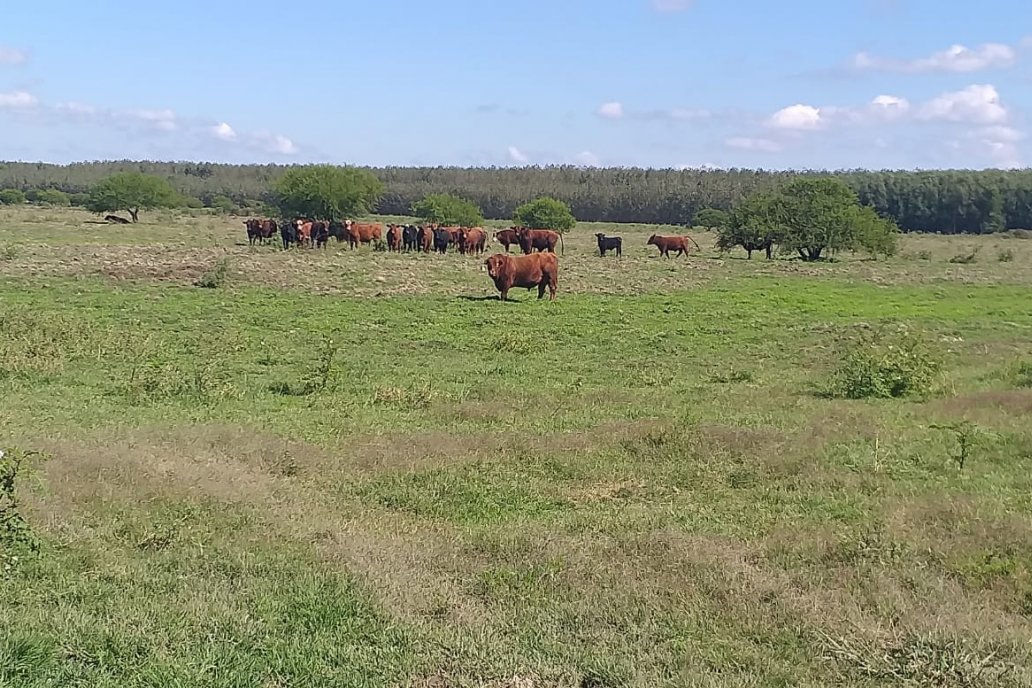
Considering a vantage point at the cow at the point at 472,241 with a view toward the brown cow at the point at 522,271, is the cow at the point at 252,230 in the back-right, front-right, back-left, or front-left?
back-right

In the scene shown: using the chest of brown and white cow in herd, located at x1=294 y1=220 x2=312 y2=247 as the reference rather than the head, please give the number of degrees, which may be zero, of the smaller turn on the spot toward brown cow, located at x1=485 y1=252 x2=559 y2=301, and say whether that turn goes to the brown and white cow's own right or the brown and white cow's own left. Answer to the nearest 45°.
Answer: approximately 45° to the brown and white cow's own left

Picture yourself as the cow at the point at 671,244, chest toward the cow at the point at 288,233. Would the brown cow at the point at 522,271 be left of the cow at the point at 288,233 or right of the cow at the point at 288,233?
left

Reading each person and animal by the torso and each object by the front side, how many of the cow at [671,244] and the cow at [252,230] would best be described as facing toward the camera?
1

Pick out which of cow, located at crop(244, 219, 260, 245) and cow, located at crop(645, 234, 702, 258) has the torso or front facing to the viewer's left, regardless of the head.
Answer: cow, located at crop(645, 234, 702, 258)

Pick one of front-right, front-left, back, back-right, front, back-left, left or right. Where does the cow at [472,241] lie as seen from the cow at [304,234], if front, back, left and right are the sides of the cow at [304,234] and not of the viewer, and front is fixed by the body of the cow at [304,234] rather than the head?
back-left

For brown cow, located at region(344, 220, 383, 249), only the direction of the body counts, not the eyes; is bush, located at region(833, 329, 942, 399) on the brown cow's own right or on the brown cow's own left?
on the brown cow's own left

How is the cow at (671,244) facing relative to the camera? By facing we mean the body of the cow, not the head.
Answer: to the viewer's left

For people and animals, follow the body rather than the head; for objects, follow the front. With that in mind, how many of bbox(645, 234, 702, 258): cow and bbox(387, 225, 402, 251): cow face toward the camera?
1
